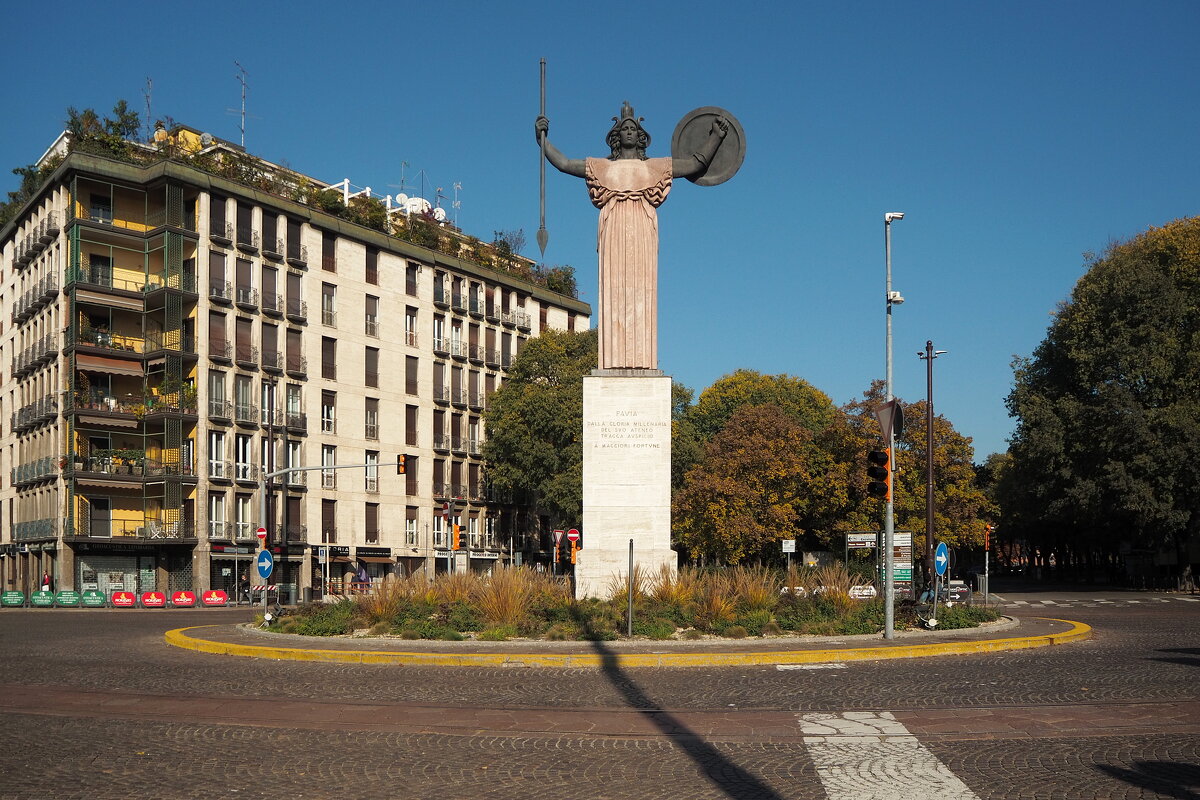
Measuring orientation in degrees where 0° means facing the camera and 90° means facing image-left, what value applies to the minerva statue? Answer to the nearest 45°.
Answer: approximately 0°

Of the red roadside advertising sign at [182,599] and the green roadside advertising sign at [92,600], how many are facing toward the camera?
2

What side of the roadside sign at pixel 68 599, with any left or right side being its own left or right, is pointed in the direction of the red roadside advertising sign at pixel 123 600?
left

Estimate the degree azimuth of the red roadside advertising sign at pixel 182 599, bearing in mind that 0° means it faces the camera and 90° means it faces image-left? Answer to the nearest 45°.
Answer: approximately 0°

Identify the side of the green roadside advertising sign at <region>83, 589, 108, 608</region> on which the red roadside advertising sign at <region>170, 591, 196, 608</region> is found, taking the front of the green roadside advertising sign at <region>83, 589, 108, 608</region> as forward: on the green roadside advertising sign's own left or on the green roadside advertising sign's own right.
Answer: on the green roadside advertising sign's own left
